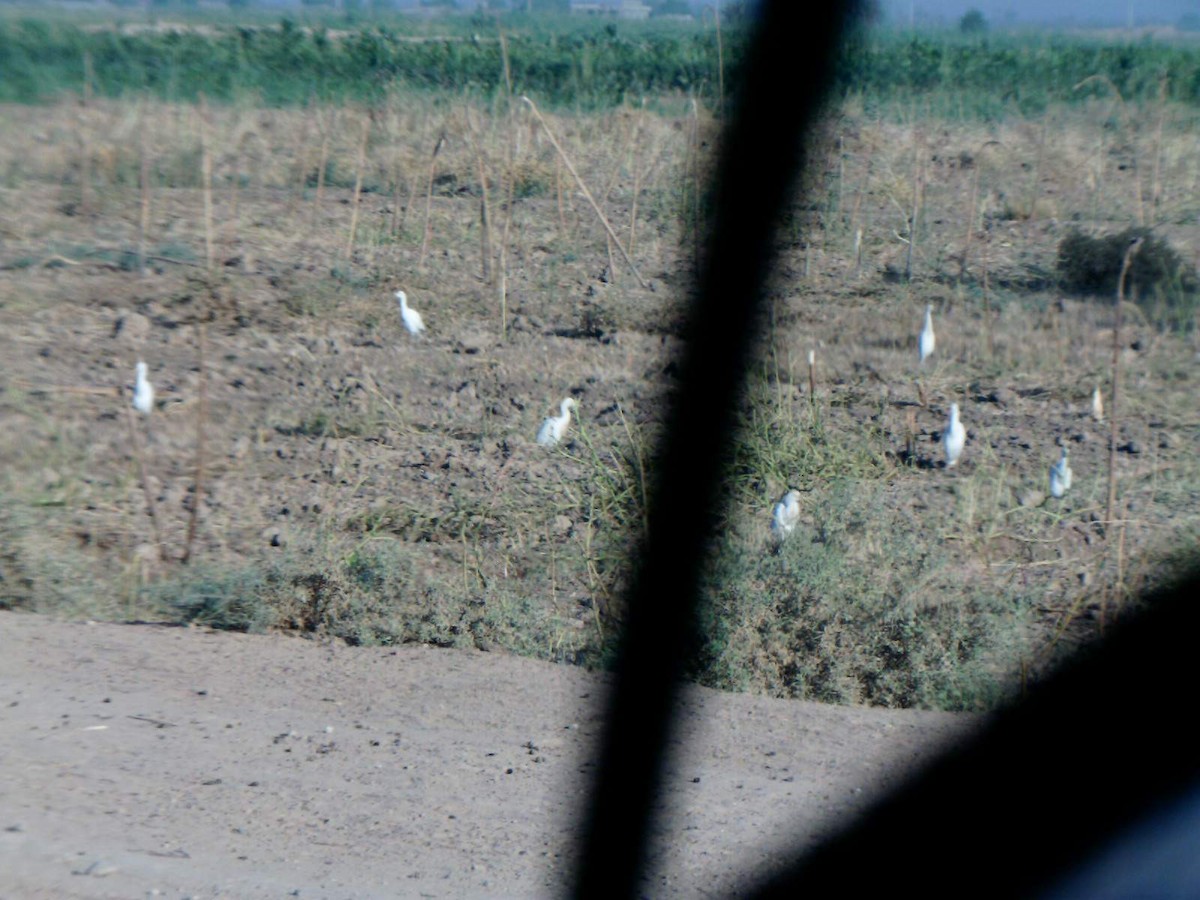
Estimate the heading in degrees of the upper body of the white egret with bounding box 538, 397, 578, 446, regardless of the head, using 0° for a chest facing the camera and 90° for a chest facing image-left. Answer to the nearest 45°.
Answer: approximately 270°

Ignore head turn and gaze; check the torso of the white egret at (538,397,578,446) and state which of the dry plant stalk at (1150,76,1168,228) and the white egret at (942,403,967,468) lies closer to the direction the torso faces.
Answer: the white egret

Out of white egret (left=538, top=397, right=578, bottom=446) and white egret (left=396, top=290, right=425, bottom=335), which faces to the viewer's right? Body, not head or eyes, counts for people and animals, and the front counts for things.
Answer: white egret (left=538, top=397, right=578, bottom=446)

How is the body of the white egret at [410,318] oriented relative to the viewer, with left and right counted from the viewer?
facing to the left of the viewer

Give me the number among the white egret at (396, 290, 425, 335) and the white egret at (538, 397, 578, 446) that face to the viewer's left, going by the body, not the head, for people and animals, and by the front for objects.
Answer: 1

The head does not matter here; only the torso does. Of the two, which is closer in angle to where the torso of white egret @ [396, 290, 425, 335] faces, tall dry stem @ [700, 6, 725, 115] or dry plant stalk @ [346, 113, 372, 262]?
the dry plant stalk

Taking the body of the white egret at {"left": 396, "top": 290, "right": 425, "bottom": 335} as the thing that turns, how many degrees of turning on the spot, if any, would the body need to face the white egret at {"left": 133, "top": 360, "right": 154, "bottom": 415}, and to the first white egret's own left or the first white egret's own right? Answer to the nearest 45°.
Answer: approximately 45° to the first white egret's own left

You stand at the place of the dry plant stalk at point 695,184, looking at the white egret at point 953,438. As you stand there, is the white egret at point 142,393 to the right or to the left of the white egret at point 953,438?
right

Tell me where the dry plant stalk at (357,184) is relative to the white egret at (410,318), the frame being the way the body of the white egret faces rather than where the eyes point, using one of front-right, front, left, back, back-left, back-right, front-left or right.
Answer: right

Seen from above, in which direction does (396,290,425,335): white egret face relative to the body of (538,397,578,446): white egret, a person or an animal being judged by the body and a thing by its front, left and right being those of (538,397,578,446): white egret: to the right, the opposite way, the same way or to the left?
the opposite way

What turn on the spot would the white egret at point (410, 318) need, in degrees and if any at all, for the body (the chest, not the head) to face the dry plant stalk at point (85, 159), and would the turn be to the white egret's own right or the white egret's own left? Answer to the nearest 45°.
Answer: approximately 45° to the white egret's own right

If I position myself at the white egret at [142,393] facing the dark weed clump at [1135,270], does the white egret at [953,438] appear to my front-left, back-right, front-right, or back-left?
front-right

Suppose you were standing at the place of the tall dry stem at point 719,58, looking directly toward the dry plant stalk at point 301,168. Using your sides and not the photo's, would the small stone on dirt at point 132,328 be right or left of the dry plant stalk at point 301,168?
left

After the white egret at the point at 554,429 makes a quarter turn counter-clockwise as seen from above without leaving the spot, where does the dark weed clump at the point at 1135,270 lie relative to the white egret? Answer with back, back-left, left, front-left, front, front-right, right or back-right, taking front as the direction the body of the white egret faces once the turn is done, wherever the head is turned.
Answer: front-right

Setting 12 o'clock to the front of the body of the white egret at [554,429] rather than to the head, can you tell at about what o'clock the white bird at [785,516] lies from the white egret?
The white bird is roughly at 2 o'clock from the white egret.

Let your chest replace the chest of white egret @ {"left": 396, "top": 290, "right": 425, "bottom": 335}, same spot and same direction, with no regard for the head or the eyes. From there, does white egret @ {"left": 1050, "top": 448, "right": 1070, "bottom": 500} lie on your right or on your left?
on your left
